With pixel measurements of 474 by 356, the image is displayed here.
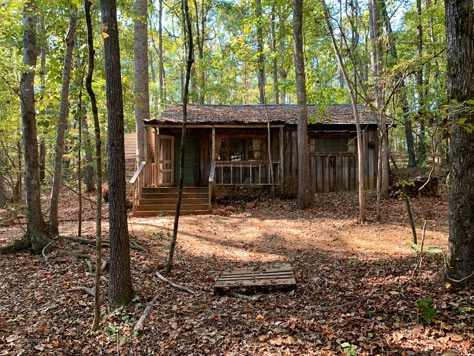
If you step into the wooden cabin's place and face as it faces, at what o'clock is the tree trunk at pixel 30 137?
The tree trunk is roughly at 1 o'clock from the wooden cabin.

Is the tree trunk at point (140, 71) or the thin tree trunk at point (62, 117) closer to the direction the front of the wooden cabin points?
the thin tree trunk

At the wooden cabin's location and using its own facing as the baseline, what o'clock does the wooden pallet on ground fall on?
The wooden pallet on ground is roughly at 12 o'clock from the wooden cabin.

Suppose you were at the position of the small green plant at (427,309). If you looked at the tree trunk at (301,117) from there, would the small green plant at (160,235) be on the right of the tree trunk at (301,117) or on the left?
left

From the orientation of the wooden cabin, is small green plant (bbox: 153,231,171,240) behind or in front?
in front

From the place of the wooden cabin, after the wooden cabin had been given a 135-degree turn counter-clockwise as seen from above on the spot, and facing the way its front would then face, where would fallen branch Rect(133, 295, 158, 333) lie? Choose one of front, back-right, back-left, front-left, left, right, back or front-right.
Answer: back-right

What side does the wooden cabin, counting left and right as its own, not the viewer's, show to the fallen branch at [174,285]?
front

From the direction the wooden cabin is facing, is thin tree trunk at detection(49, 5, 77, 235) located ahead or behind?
ahead

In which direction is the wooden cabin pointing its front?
toward the camera

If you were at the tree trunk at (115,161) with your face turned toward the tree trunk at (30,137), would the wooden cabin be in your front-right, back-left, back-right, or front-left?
front-right

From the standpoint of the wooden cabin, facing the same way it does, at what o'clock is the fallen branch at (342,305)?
The fallen branch is roughly at 12 o'clock from the wooden cabin.

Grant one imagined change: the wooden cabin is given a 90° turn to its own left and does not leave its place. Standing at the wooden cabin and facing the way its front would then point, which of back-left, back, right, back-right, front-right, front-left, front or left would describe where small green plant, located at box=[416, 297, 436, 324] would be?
right

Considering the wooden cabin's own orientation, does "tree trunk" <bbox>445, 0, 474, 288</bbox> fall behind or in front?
in front

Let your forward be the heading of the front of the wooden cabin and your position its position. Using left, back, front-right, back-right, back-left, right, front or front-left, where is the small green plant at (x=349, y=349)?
front

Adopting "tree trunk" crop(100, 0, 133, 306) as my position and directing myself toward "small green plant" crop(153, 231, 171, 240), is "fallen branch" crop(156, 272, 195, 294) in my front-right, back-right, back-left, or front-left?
front-right
